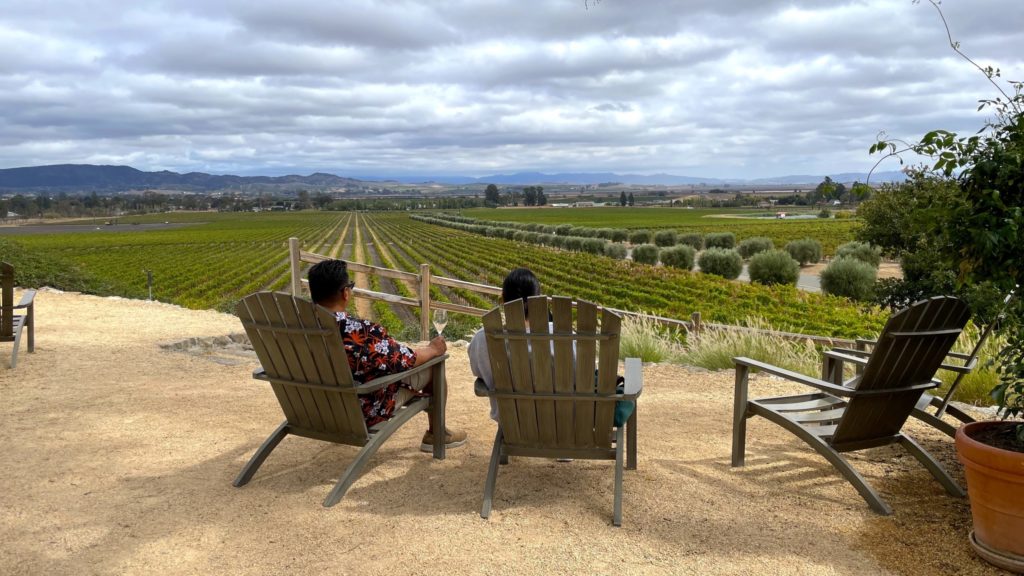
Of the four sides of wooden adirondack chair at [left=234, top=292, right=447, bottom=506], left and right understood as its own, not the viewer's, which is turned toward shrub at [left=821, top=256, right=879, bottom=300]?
front

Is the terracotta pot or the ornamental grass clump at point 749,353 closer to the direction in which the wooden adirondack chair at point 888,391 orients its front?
the ornamental grass clump

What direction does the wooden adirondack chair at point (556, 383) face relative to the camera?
away from the camera

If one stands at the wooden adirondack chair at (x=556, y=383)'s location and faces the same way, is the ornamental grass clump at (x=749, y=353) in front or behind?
in front

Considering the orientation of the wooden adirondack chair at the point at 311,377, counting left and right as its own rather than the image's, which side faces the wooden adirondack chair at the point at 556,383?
right

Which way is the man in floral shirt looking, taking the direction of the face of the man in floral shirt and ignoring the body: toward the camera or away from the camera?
away from the camera

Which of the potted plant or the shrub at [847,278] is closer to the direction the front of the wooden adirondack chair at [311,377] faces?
the shrub

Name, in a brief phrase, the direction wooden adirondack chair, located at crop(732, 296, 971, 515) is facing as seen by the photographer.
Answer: facing away from the viewer and to the left of the viewer

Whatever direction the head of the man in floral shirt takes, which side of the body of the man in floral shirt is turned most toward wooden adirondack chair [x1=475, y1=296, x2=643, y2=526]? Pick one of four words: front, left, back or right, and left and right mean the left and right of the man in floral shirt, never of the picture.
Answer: right

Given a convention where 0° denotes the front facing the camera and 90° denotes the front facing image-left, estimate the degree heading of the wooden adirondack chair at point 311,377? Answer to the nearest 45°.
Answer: approximately 225°

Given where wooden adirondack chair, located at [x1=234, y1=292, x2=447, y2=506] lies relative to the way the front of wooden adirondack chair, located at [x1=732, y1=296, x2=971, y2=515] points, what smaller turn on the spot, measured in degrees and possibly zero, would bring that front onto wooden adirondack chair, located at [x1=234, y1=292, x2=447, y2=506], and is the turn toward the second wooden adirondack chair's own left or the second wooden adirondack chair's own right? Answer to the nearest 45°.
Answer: approximately 90° to the second wooden adirondack chair's own left

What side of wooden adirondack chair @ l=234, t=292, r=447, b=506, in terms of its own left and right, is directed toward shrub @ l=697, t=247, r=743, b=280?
front

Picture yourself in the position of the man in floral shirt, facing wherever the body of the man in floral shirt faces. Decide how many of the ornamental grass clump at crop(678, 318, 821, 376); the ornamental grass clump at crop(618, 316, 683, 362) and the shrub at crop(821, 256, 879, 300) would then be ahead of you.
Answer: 3

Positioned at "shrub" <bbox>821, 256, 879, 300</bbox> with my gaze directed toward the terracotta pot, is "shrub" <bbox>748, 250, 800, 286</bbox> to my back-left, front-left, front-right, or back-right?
back-right

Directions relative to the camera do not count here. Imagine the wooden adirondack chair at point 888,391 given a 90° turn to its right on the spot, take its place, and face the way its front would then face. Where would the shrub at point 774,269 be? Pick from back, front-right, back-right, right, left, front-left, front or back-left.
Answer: front-left

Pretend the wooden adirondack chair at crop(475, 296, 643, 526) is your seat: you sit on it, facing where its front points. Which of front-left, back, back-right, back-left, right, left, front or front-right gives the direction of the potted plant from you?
right

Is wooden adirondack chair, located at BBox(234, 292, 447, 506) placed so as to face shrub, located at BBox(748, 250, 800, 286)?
yes
